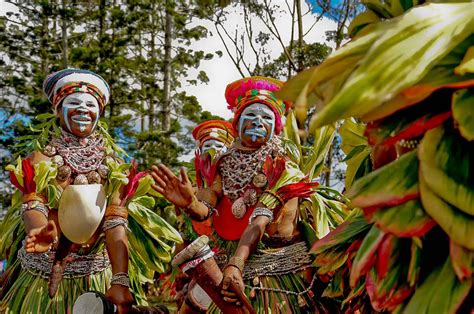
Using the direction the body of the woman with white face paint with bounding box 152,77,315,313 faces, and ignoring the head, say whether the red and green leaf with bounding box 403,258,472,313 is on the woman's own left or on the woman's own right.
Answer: on the woman's own left

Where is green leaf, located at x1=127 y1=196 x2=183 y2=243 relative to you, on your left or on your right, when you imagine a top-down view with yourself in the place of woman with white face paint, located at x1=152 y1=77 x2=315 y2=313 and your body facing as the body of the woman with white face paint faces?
on your right

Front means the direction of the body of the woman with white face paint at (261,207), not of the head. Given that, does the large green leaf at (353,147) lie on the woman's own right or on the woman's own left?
on the woman's own left

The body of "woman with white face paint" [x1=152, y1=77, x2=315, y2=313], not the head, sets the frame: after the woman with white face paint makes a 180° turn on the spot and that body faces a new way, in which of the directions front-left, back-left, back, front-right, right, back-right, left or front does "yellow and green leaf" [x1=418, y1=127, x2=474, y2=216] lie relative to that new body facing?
back-right

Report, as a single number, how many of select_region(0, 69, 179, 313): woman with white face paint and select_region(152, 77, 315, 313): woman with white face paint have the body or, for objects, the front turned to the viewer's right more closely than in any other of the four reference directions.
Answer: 0

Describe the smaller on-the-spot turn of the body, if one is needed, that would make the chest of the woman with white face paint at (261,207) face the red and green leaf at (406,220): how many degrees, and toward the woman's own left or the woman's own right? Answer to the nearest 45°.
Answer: approximately 45° to the woman's own left

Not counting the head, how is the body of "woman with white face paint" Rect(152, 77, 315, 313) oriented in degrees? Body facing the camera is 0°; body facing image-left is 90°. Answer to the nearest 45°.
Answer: approximately 45°

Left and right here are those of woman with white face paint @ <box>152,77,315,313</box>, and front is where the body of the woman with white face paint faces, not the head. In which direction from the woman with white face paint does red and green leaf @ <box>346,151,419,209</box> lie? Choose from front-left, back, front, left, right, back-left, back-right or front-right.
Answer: front-left

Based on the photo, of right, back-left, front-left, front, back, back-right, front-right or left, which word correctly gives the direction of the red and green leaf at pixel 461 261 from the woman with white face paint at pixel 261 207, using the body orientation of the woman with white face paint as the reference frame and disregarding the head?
front-left
